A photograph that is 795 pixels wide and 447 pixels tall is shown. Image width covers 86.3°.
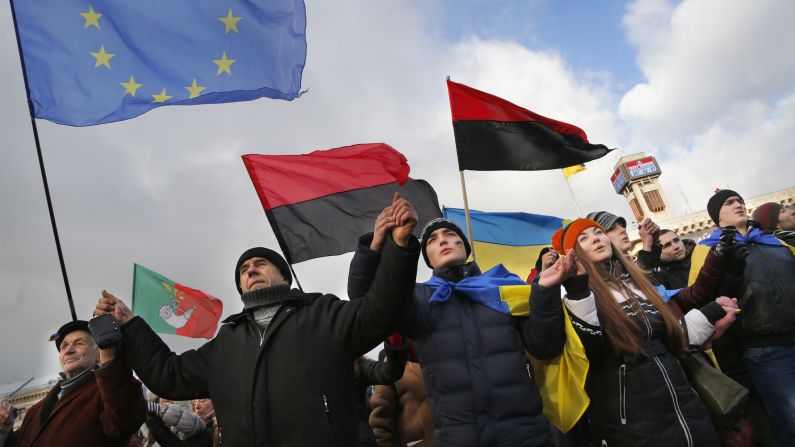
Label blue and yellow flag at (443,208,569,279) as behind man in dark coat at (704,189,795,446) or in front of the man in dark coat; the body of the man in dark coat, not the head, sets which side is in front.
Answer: behind

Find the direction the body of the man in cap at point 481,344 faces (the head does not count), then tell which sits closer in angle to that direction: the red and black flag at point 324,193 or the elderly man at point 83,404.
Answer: the elderly man

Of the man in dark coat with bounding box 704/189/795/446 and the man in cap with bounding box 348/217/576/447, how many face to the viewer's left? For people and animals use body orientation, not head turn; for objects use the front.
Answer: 0

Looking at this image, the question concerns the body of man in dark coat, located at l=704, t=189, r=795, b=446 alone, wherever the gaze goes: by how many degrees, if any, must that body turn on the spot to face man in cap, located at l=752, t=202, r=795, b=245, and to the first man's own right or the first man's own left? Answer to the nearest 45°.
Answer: approximately 135° to the first man's own left

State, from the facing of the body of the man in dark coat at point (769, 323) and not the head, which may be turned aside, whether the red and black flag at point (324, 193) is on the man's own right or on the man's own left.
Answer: on the man's own right

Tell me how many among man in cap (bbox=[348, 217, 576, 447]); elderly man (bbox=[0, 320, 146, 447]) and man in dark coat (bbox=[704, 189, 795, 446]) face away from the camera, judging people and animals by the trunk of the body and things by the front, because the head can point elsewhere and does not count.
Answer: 0

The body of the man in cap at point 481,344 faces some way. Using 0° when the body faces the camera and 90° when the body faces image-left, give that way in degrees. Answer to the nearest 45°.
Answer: approximately 0°

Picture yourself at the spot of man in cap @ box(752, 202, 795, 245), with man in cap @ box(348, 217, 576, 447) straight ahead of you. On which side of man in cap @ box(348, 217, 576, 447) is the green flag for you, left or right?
right

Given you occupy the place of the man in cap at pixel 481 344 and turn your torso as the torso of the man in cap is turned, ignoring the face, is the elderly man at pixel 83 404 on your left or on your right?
on your right

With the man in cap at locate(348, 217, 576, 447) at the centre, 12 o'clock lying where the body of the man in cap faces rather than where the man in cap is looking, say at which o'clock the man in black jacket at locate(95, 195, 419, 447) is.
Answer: The man in black jacket is roughly at 2 o'clock from the man in cap.

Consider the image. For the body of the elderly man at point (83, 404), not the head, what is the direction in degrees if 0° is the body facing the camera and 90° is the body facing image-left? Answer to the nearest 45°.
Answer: approximately 45°
